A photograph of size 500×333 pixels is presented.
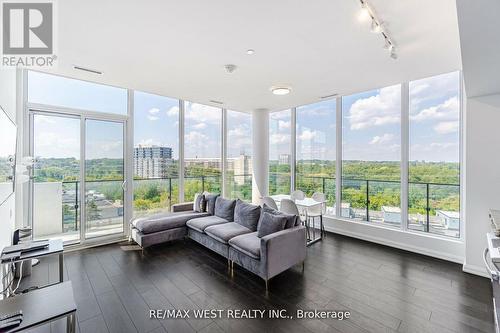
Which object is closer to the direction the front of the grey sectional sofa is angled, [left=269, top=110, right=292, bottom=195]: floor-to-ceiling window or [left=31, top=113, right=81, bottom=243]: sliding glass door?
the sliding glass door

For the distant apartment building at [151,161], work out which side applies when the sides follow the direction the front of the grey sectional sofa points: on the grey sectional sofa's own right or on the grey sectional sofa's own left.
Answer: on the grey sectional sofa's own right

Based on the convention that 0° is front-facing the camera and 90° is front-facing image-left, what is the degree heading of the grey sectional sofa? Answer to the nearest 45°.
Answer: approximately 45°

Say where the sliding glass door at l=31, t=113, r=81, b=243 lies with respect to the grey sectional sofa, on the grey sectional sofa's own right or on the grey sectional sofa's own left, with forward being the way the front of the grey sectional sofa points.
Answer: on the grey sectional sofa's own right

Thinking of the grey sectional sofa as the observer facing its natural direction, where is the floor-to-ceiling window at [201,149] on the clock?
The floor-to-ceiling window is roughly at 4 o'clock from the grey sectional sofa.

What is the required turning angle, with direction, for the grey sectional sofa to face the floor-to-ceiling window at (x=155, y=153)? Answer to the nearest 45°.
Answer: approximately 90° to its right

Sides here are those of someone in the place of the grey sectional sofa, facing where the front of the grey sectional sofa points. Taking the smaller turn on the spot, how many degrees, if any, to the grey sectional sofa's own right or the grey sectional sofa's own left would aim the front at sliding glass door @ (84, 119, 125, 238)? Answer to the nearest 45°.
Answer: approximately 90° to the grey sectional sofa's own right

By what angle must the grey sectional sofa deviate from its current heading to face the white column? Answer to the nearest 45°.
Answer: approximately 135° to its right

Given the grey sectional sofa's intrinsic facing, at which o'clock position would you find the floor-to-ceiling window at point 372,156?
The floor-to-ceiling window is roughly at 7 o'clock from the grey sectional sofa.

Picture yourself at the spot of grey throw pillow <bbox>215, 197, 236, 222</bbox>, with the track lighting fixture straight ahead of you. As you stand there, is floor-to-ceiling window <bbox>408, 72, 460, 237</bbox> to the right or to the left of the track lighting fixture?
left
